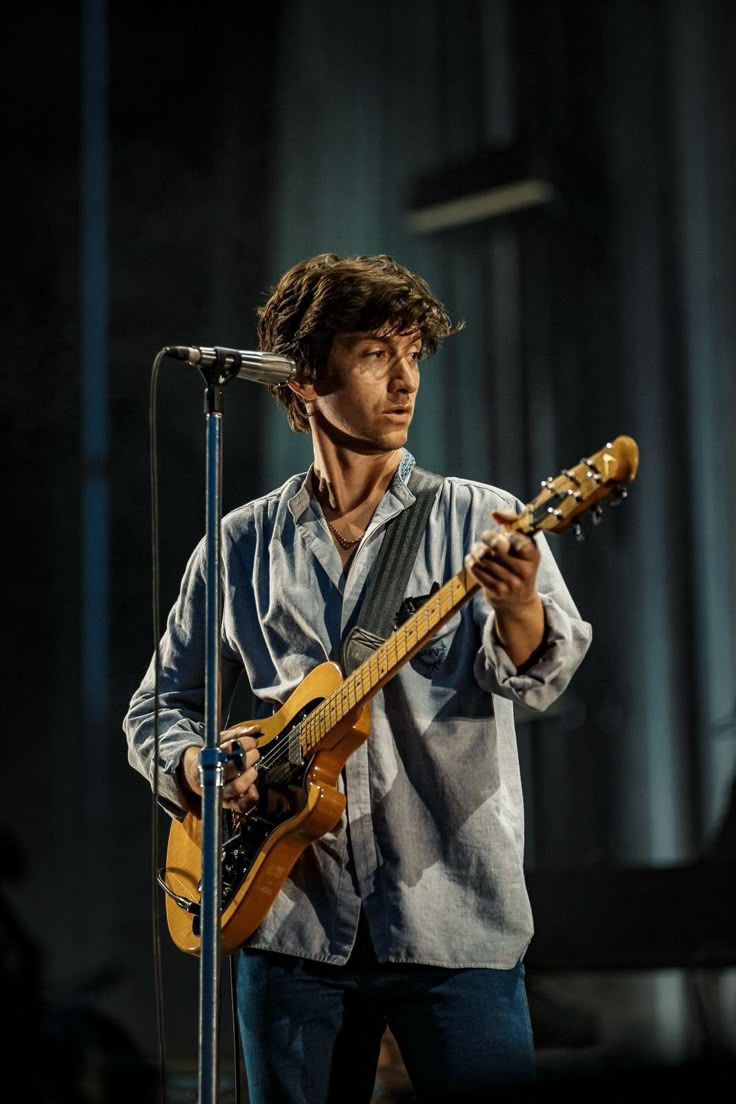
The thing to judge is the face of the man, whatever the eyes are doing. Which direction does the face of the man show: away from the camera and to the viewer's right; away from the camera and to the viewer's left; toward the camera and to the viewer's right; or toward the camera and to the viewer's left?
toward the camera and to the viewer's right

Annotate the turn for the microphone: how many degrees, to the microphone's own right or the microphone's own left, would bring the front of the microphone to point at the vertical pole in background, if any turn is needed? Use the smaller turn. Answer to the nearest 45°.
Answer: approximately 90° to the microphone's own left

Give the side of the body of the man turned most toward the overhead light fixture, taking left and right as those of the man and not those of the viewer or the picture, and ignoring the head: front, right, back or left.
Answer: back

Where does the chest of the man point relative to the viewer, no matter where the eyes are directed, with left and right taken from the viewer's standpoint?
facing the viewer

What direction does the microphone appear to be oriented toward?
to the viewer's right

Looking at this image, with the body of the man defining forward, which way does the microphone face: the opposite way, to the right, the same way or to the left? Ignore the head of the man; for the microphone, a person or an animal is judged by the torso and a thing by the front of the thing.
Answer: to the left

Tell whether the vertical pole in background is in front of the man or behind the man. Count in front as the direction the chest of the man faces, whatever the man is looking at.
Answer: behind
